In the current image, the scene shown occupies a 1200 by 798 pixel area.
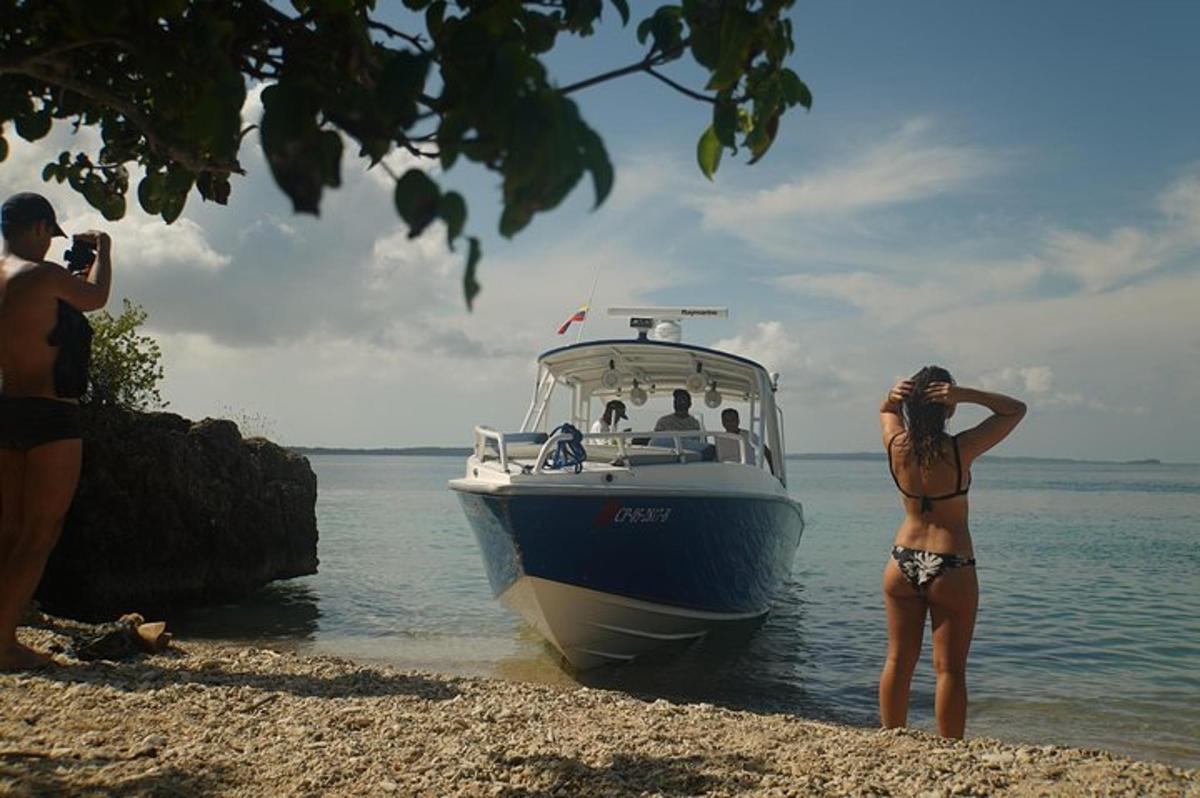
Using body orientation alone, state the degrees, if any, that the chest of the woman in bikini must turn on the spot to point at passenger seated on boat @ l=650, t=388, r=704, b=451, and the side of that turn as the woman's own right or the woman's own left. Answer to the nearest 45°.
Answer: approximately 45° to the woman's own left

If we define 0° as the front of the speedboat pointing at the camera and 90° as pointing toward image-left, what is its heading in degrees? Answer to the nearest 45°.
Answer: approximately 45°

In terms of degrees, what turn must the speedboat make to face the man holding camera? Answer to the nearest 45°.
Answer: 0° — it already faces them

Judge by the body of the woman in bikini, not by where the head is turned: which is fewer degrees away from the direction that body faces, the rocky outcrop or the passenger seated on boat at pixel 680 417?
the passenger seated on boat

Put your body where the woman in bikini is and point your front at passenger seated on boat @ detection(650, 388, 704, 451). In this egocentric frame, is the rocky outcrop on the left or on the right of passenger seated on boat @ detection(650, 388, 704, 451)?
left

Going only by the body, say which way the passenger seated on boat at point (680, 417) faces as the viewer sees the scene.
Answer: toward the camera

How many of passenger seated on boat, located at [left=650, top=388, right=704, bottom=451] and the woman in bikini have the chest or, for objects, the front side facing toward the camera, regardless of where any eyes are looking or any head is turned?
1

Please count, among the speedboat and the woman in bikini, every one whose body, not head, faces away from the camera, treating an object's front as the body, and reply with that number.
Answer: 1

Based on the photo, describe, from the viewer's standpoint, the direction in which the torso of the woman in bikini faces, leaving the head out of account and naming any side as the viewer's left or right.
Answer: facing away from the viewer

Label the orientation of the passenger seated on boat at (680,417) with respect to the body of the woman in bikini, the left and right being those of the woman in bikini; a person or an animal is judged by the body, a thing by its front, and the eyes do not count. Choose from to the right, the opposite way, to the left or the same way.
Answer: the opposite way

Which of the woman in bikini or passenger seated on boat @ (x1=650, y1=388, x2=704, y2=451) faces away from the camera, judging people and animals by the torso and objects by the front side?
the woman in bikini

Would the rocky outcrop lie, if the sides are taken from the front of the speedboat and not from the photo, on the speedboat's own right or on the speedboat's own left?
on the speedboat's own right

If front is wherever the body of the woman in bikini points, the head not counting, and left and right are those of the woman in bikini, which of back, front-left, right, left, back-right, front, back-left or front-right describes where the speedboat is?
front-left
